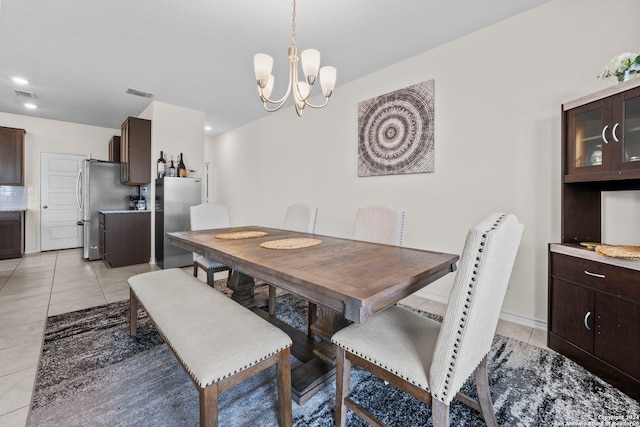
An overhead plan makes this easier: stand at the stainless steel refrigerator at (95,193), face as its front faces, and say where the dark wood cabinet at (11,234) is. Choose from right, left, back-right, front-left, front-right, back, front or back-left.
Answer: front-right

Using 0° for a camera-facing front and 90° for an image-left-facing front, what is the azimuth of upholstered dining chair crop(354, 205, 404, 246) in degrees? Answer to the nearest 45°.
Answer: approximately 45°

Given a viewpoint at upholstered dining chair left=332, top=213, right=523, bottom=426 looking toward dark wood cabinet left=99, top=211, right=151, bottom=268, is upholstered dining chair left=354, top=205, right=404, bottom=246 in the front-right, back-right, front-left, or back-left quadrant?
front-right

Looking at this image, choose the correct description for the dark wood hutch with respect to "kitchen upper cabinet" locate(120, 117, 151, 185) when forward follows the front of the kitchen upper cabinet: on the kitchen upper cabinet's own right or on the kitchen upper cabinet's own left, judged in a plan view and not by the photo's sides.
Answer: on the kitchen upper cabinet's own left

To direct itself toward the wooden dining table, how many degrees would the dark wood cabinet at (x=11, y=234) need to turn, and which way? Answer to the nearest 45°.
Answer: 0° — it already faces it

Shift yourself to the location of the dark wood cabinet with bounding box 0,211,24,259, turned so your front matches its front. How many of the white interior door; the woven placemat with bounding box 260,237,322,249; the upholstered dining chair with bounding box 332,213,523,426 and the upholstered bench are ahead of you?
3

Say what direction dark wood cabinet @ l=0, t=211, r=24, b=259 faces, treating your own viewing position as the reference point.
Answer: facing the viewer

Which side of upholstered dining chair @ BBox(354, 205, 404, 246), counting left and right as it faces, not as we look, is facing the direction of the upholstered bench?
front

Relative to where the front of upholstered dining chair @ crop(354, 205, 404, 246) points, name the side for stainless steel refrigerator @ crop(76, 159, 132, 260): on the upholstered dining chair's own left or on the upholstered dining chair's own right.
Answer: on the upholstered dining chair's own right
